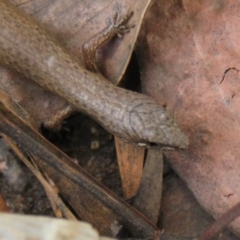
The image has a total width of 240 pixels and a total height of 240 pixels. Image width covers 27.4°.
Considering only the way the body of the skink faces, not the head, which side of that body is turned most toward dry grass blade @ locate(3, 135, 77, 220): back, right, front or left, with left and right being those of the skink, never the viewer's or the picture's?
right

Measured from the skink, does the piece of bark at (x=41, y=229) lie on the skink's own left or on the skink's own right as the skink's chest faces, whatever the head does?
on the skink's own right

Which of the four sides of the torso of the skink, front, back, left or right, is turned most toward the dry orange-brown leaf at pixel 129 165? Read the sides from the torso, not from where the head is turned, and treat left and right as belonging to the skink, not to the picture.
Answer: front

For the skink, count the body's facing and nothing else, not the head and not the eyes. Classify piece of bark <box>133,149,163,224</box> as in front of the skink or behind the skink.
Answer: in front

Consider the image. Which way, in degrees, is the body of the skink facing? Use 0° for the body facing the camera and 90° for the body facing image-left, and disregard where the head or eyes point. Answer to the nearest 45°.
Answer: approximately 315°
